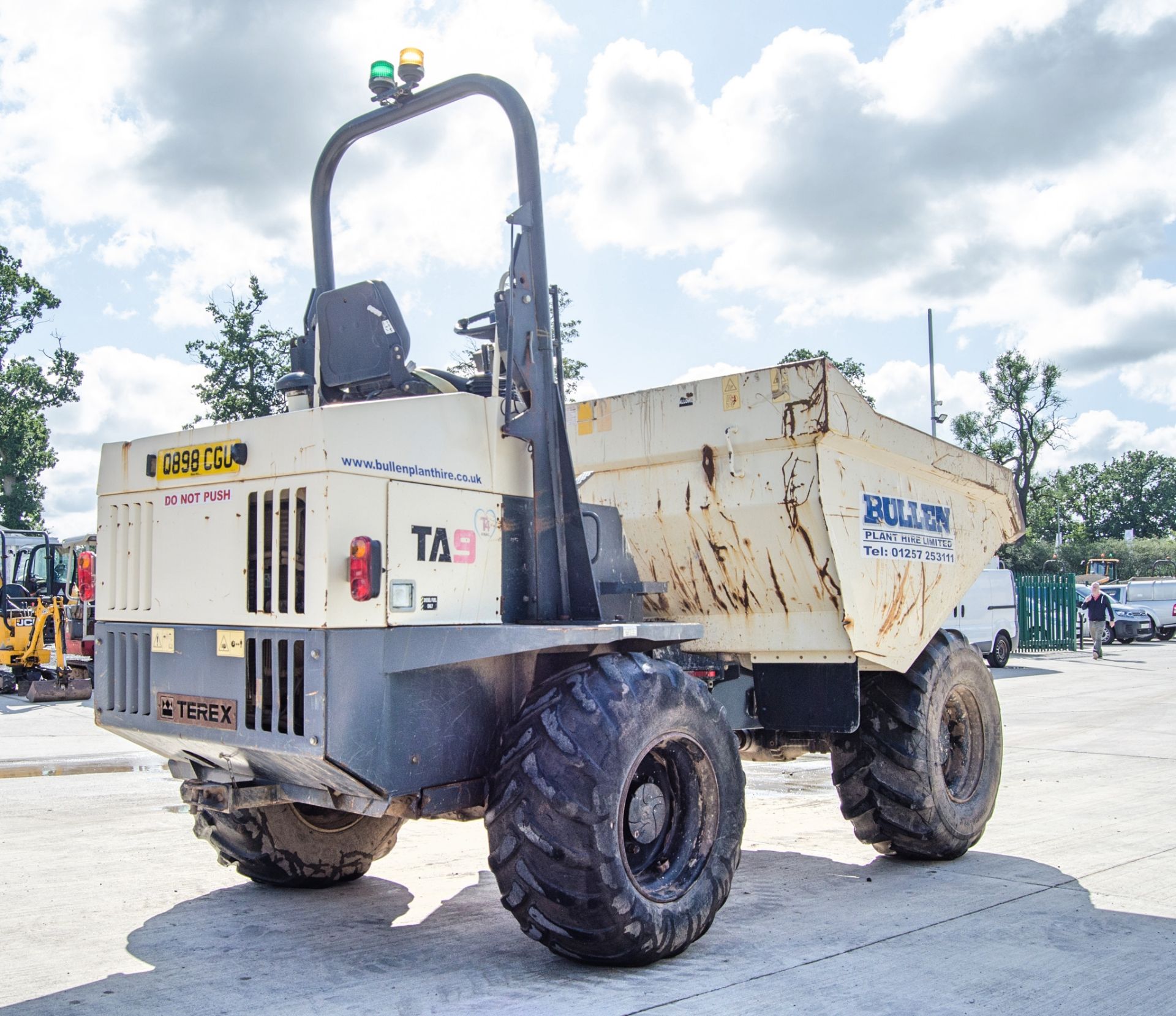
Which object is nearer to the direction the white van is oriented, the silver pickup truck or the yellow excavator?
the yellow excavator

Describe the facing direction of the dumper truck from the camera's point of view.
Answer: facing away from the viewer and to the right of the viewer

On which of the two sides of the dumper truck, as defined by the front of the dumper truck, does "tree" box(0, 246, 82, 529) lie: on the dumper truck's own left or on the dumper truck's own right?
on the dumper truck's own left

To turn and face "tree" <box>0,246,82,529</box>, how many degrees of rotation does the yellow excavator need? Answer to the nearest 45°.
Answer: approximately 135° to its left

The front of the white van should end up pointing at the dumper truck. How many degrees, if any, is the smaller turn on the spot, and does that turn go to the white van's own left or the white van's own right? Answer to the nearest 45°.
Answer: approximately 45° to the white van's own left

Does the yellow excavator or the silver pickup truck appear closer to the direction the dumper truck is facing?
the silver pickup truck

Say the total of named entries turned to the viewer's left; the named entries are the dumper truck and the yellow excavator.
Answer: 0

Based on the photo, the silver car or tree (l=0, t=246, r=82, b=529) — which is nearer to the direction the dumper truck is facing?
the silver car

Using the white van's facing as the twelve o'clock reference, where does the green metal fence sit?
The green metal fence is roughly at 5 o'clock from the white van.

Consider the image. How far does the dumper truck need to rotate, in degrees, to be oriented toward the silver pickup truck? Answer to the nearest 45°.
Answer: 0° — it already faces it
